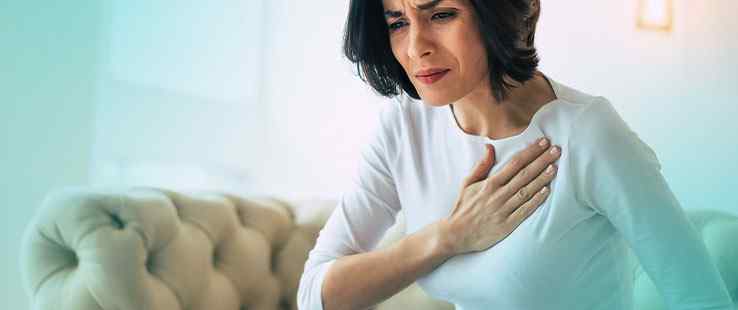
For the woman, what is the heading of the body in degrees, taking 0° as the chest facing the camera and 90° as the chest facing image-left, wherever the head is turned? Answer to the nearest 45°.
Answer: approximately 45°
